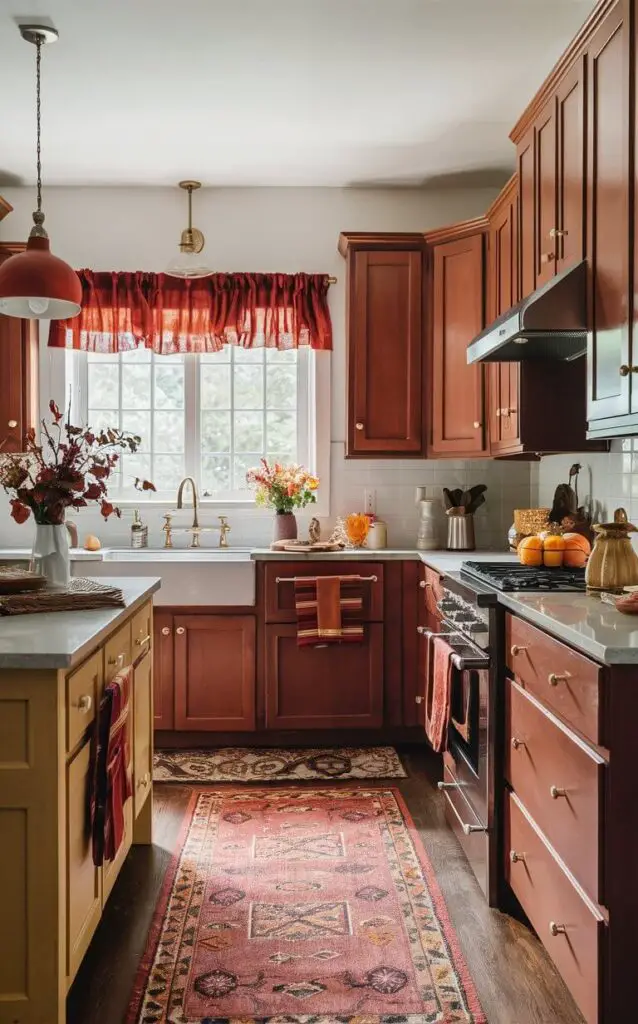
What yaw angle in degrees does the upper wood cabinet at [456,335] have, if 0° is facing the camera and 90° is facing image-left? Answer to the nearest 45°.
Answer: approximately 45°

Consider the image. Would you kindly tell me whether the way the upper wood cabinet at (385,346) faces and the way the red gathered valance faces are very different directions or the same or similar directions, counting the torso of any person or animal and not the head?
same or similar directions

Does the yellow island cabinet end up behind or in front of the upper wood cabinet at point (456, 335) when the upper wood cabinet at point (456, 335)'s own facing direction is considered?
in front

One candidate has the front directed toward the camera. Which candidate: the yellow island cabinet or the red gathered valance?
the red gathered valance

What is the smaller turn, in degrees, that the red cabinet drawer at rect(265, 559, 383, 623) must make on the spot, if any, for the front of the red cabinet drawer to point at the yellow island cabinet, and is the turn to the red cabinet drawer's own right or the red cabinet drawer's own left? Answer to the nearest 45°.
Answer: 0° — it already faces it

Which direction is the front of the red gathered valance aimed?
toward the camera

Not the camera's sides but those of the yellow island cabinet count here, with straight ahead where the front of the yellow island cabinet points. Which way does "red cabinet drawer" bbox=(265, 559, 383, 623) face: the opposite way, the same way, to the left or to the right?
to the right

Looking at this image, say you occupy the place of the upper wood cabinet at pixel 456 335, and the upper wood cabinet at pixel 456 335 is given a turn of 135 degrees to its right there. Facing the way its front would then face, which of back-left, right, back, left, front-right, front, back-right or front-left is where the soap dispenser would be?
left

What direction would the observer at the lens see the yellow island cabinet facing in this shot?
facing to the right of the viewer

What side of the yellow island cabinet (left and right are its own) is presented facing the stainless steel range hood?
front

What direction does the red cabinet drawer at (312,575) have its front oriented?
toward the camera

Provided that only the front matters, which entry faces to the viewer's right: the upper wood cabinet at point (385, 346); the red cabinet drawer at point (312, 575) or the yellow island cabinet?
the yellow island cabinet
